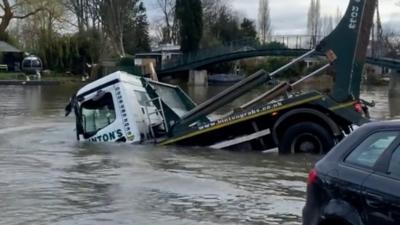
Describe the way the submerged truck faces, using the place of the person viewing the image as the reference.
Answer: facing to the left of the viewer

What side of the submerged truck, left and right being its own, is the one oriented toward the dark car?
left
